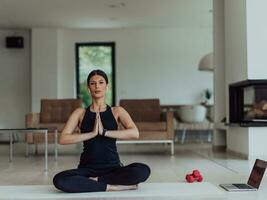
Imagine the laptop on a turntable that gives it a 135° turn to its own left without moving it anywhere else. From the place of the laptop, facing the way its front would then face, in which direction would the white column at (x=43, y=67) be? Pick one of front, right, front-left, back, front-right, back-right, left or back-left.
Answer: back

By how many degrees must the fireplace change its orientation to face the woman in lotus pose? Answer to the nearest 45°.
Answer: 0° — it already faces them

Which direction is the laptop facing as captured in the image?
to the viewer's left

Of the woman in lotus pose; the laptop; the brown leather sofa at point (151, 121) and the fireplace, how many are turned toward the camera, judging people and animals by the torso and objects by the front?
3

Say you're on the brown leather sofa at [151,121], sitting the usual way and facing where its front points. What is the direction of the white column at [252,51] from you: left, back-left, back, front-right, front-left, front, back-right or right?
front-left

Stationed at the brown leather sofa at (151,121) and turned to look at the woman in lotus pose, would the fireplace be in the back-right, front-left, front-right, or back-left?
front-left

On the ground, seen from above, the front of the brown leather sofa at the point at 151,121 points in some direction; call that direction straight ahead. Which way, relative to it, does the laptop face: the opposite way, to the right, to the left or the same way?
to the right

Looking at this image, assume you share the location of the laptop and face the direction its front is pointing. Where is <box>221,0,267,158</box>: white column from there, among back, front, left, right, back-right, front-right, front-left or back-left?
right

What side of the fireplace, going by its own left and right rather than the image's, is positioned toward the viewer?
front

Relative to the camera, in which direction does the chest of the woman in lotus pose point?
toward the camera

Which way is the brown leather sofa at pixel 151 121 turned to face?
toward the camera

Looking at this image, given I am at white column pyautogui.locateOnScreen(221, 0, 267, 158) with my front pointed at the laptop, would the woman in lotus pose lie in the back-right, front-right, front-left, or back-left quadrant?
front-right

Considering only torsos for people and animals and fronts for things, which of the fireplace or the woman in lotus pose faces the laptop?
the fireplace

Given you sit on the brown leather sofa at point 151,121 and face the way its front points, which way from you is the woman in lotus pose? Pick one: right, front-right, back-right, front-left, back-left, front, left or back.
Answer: front

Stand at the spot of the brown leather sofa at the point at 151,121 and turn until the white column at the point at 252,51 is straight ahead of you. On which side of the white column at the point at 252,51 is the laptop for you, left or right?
right
